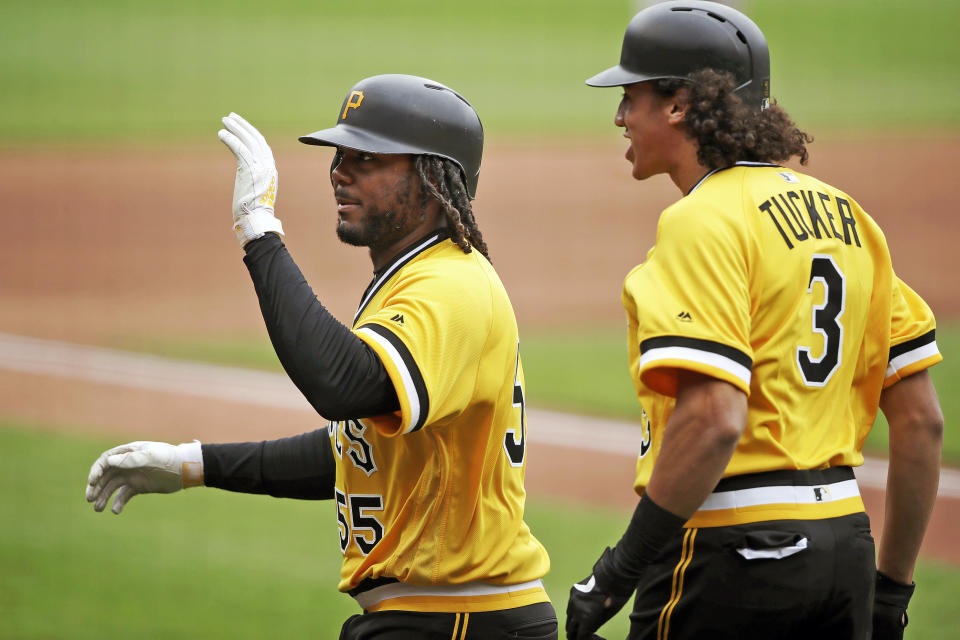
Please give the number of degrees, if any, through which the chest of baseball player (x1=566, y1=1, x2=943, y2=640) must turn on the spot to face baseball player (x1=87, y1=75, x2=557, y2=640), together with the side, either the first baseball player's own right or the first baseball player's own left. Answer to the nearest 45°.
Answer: approximately 45° to the first baseball player's own left

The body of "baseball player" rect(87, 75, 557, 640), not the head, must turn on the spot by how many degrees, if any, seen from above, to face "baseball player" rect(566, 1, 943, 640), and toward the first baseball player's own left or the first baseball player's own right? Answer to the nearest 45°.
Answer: approximately 135° to the first baseball player's own left

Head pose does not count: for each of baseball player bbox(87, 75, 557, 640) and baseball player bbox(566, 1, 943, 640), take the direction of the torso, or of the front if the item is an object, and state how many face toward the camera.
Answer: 0

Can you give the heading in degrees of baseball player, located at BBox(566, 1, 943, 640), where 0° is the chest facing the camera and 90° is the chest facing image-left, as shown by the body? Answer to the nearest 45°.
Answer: approximately 135°

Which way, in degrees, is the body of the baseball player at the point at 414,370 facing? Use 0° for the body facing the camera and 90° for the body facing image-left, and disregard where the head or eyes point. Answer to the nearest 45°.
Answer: approximately 90°

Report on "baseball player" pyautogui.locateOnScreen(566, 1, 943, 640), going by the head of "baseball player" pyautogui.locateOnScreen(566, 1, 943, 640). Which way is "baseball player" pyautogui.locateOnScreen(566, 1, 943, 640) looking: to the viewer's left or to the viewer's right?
to the viewer's left
